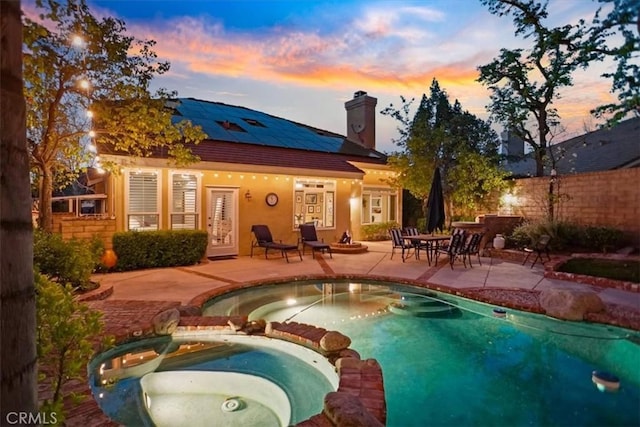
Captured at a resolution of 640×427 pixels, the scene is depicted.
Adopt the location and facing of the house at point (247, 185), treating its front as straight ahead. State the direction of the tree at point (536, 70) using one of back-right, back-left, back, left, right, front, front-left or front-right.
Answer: left

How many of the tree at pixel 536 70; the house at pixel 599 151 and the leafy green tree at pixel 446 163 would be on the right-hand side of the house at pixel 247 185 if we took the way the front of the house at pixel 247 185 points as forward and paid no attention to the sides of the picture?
3

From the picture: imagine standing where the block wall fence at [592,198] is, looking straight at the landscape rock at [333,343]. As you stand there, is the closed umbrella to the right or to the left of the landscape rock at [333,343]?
right

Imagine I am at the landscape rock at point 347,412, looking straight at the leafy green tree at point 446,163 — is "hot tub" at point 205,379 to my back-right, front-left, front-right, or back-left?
front-left

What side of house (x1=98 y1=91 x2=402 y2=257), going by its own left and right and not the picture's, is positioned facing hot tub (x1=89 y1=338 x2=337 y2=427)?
back

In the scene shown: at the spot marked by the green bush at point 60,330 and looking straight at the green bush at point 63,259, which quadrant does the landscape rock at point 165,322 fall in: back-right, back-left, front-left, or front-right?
front-right

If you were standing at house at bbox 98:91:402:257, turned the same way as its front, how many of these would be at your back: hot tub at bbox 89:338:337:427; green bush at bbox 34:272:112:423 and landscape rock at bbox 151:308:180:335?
3

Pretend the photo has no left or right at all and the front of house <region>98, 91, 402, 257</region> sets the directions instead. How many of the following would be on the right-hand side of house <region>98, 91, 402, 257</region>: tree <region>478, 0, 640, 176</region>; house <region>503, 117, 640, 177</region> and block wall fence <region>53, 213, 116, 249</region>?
2
